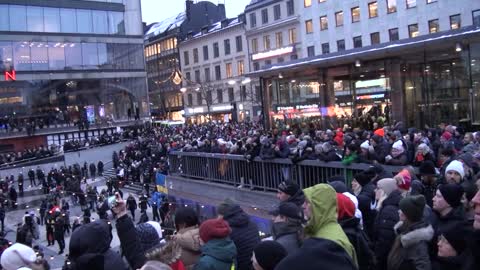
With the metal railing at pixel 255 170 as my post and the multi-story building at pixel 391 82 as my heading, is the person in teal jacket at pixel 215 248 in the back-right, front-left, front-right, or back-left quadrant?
back-right

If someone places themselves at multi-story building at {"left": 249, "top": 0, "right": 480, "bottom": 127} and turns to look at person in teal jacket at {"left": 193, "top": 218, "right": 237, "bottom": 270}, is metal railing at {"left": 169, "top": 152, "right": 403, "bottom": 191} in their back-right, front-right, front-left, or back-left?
front-right

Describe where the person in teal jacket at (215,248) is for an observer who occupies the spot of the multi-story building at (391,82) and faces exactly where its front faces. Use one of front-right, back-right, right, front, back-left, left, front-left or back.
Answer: front-left

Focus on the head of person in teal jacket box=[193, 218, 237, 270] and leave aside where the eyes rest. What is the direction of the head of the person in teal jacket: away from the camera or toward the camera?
away from the camera

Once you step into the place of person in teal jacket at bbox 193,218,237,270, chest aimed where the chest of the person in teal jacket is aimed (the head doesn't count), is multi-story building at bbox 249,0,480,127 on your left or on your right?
on your right

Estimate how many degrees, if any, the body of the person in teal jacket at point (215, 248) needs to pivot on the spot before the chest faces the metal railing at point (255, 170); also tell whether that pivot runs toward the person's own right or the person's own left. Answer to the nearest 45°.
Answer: approximately 45° to the person's own right

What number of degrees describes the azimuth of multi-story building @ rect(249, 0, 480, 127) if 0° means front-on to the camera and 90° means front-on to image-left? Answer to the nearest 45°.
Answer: approximately 45°

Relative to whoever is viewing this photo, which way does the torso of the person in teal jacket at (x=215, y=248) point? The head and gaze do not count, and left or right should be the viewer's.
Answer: facing away from the viewer and to the left of the viewer

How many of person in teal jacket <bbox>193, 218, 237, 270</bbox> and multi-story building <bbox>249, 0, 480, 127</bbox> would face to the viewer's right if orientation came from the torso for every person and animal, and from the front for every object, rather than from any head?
0
